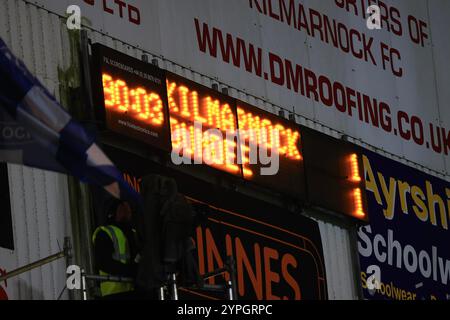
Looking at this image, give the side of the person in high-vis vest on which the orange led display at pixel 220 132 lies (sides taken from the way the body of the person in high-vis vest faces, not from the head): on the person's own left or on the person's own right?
on the person's own left

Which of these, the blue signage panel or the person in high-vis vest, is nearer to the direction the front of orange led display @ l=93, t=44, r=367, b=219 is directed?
the person in high-vis vest

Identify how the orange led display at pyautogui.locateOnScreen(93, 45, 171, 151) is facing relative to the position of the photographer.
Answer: facing the viewer and to the right of the viewer

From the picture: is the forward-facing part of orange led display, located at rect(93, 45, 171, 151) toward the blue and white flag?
no

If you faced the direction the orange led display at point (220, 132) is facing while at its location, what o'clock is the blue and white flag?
The blue and white flag is roughly at 2 o'clock from the orange led display.

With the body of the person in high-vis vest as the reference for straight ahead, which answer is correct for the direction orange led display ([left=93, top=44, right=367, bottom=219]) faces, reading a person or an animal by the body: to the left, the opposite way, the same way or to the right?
the same way

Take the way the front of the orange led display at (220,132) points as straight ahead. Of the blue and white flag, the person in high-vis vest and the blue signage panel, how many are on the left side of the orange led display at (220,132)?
1

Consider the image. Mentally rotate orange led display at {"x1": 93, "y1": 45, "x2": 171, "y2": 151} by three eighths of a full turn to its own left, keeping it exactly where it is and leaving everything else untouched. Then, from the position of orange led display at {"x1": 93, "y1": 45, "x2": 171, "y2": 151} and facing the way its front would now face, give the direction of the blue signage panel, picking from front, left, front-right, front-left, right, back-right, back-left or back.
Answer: front-right

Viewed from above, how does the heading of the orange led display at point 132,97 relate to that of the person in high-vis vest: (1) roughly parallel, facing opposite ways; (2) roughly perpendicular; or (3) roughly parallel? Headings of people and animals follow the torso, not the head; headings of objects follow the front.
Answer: roughly parallel

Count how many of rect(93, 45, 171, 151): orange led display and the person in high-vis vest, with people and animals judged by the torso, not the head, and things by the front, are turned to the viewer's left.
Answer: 0
